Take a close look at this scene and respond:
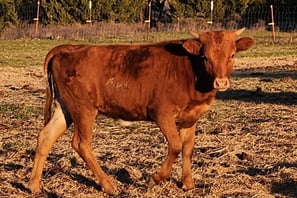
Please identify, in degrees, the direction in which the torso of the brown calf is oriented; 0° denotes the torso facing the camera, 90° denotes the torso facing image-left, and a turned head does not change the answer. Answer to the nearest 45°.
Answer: approximately 270°

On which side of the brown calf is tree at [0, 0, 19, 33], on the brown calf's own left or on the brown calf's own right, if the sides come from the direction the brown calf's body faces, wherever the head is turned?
on the brown calf's own left

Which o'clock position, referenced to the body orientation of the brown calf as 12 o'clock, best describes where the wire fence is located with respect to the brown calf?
The wire fence is roughly at 9 o'clock from the brown calf.
